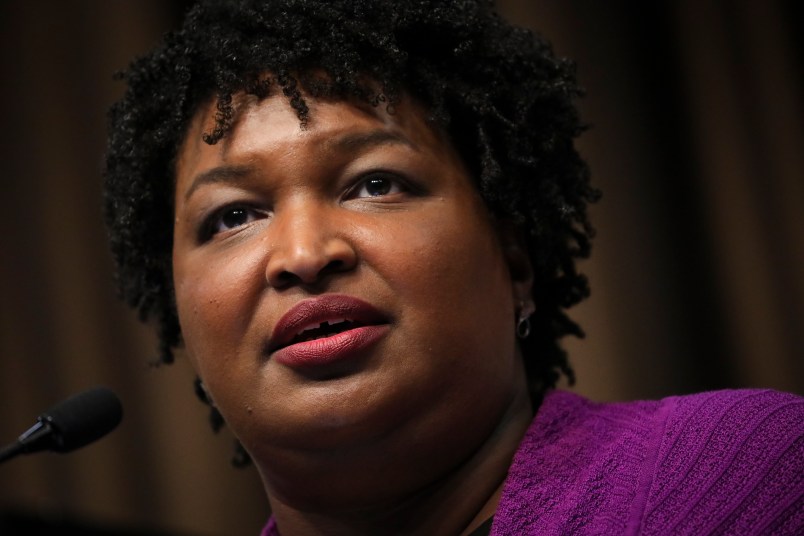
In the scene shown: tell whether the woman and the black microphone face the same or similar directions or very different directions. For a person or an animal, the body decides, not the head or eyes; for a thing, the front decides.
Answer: very different directions

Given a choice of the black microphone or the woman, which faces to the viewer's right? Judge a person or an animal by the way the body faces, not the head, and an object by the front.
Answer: the black microphone

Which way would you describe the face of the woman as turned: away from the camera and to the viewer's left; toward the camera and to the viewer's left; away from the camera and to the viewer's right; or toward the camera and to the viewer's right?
toward the camera and to the viewer's left

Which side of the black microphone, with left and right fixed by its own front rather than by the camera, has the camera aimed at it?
right

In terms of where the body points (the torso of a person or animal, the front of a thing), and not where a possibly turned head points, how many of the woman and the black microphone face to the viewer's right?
1
